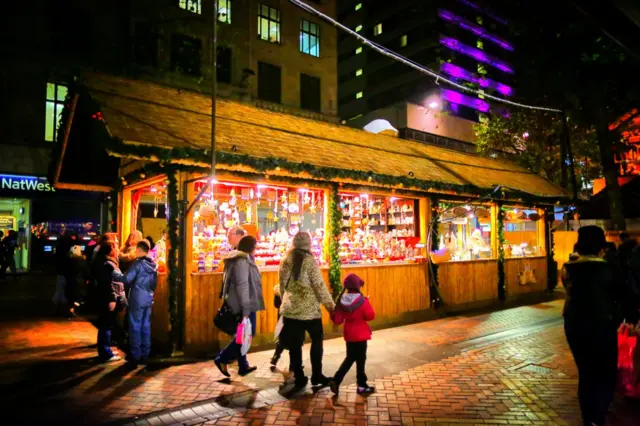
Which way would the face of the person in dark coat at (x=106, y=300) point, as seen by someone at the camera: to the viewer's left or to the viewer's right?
to the viewer's right

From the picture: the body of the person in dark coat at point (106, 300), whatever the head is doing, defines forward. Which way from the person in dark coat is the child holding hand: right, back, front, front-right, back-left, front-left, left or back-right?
front-right

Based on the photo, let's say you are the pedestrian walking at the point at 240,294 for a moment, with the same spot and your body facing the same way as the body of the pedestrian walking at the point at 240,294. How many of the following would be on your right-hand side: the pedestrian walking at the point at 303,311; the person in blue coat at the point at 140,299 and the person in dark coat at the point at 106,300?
1

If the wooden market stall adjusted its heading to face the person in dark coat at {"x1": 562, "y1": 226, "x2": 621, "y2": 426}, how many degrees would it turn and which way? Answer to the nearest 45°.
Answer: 0° — it already faces them

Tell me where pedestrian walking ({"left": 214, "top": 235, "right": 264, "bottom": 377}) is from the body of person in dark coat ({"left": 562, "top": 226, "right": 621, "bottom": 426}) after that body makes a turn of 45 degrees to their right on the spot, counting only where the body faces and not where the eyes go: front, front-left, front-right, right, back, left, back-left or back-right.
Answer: back-left

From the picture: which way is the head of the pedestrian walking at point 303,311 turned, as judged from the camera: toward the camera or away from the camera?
away from the camera

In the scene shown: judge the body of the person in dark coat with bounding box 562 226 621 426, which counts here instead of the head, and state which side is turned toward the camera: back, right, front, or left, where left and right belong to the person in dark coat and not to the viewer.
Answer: back

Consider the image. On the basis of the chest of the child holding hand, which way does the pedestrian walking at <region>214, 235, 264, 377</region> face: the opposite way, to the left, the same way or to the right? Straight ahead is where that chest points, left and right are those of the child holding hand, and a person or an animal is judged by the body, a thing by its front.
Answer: the same way

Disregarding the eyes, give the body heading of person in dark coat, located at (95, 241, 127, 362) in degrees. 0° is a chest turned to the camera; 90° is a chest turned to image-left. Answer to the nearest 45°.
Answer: approximately 270°

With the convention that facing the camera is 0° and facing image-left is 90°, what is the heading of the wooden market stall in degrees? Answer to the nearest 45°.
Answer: approximately 315°

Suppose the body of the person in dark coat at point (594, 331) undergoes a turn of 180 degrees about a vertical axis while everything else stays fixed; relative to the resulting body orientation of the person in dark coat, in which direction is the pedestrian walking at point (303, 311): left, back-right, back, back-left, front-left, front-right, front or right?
right

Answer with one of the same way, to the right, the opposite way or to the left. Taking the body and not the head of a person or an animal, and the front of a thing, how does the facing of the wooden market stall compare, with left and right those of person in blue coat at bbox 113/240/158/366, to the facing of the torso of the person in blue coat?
the opposite way

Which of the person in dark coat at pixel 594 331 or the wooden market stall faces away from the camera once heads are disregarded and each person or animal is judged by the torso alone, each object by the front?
the person in dark coat
